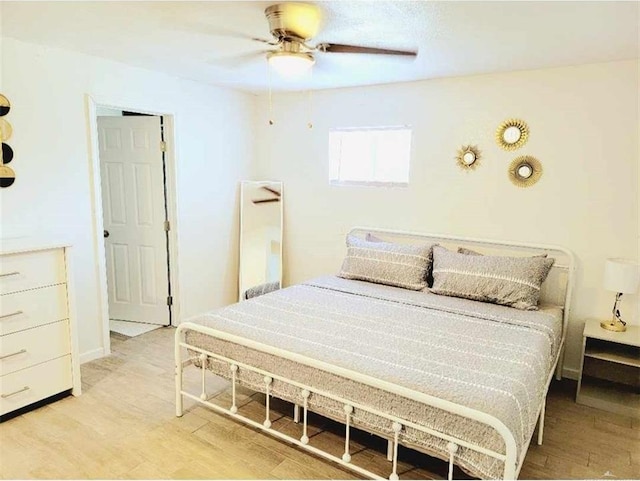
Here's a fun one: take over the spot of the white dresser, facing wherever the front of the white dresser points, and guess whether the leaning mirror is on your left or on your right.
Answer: on your left

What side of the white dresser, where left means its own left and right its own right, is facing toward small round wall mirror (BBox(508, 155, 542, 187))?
front

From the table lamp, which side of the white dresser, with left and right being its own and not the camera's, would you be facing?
front

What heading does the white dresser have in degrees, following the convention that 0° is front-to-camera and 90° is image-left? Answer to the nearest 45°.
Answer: approximately 315°

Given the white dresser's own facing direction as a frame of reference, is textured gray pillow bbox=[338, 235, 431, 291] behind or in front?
in front

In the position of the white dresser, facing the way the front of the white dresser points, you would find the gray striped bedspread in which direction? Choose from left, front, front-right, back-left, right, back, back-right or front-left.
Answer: front

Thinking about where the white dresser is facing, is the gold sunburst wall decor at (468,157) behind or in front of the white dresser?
in front
